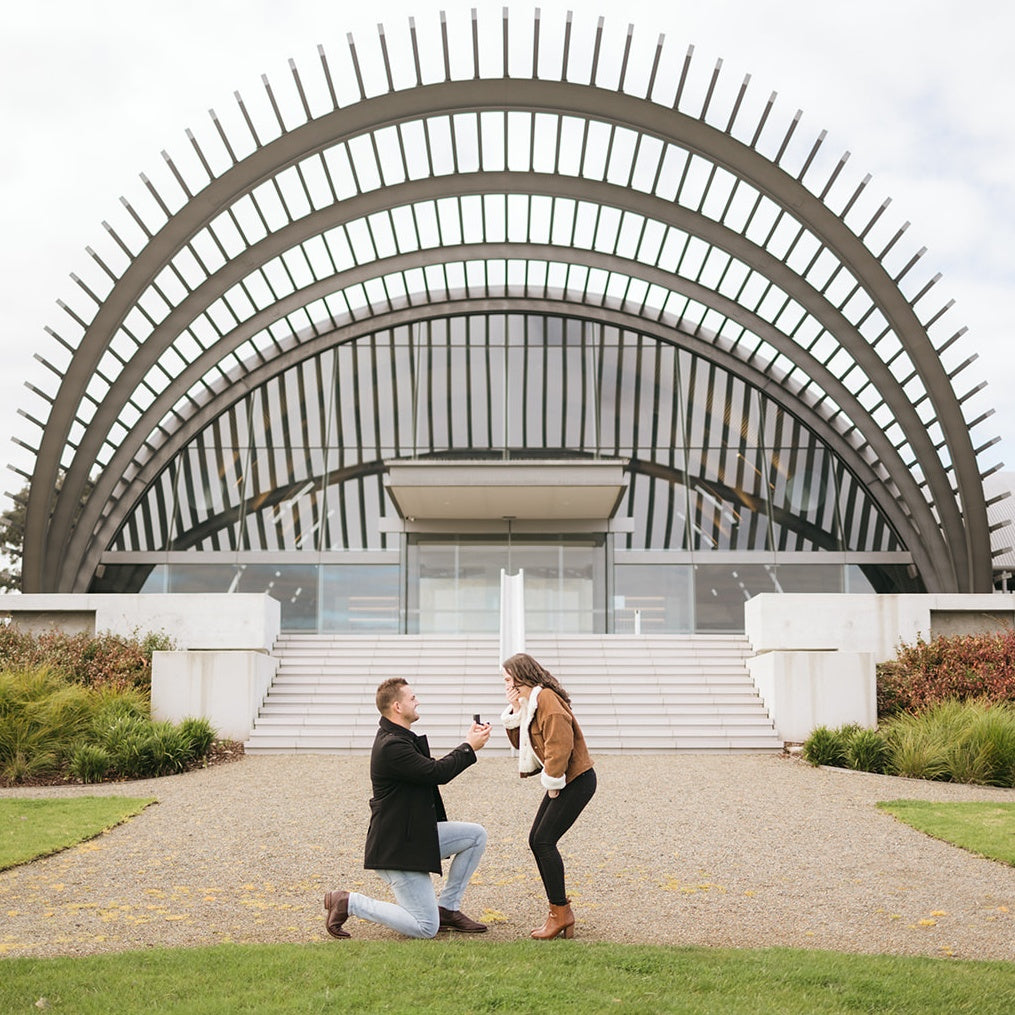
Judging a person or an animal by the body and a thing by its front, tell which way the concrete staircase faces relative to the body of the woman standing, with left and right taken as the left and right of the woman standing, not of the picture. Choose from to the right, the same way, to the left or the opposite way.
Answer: to the left

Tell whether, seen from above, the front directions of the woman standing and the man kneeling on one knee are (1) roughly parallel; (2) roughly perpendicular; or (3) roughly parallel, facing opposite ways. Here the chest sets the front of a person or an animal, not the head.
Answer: roughly parallel, facing opposite ways

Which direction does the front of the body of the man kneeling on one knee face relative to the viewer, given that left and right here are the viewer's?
facing to the right of the viewer

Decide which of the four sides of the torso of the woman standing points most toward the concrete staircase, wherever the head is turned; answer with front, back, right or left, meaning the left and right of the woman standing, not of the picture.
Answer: right

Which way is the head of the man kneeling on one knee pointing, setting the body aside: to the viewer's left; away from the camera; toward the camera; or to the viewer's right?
to the viewer's right

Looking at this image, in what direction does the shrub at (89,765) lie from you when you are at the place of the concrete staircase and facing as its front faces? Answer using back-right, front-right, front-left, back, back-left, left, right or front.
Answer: front-right

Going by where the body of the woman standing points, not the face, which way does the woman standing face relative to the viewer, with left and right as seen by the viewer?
facing to the left of the viewer

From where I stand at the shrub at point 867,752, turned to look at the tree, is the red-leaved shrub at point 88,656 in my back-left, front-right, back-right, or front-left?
front-left

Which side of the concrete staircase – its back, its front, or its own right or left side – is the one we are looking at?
front

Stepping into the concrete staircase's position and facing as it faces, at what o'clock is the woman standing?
The woman standing is roughly at 12 o'clock from the concrete staircase.

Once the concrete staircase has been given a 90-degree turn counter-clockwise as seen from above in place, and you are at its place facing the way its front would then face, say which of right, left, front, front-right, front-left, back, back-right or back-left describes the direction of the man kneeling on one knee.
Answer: right

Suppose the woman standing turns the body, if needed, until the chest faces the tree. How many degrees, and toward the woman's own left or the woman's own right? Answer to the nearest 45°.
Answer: approximately 45° to the woman's own right

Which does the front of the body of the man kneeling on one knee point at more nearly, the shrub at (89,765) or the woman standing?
the woman standing

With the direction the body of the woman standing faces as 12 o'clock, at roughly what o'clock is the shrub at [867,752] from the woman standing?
The shrub is roughly at 4 o'clock from the woman standing.

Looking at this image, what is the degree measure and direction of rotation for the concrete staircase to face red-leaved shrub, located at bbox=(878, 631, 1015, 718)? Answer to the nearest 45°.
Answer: approximately 90° to its left

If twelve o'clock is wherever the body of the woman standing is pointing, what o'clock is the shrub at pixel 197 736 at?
The shrub is roughly at 2 o'clock from the woman standing.

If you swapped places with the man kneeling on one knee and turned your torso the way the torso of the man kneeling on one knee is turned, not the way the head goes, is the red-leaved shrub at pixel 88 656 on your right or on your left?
on your left

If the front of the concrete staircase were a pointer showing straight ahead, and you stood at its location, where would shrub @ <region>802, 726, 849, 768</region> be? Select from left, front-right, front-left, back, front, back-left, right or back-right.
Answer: front-left
